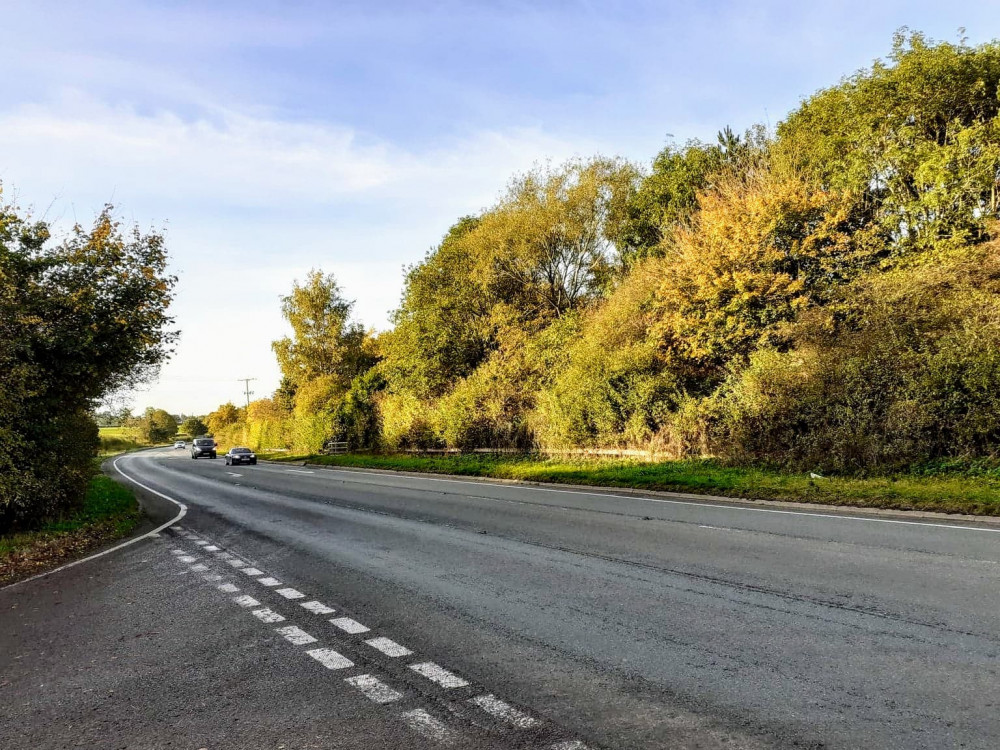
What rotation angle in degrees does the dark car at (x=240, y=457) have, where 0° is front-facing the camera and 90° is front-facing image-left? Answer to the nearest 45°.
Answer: approximately 315°

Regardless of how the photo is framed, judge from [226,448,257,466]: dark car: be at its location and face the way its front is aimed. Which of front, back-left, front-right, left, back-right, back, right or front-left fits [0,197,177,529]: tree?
front-right

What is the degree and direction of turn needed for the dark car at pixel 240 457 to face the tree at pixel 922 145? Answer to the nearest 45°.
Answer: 0° — it already faces it
